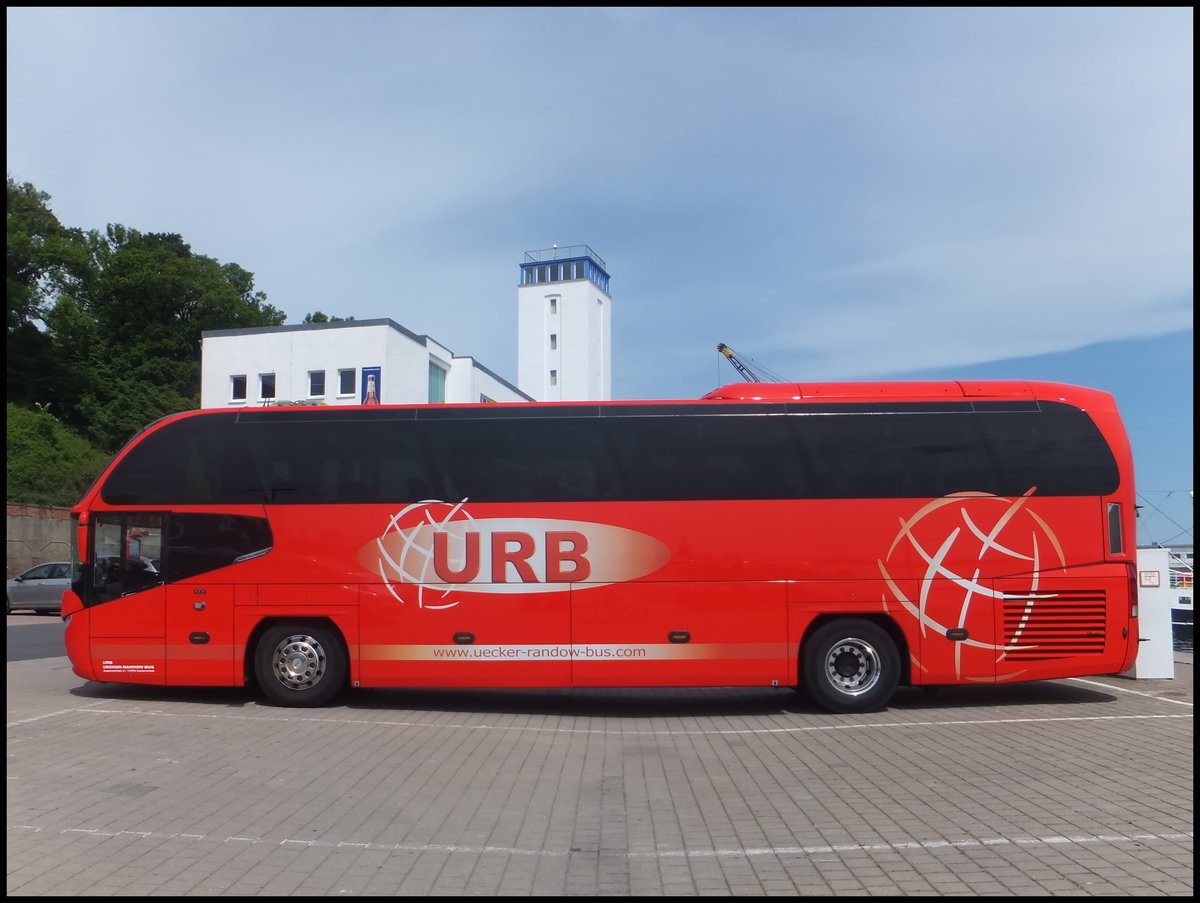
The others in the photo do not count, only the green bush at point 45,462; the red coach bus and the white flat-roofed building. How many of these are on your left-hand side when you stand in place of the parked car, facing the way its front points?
1

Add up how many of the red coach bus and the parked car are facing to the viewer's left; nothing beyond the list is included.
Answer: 2

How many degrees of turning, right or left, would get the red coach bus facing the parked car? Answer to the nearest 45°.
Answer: approximately 45° to its right

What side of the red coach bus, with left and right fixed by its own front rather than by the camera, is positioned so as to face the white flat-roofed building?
right

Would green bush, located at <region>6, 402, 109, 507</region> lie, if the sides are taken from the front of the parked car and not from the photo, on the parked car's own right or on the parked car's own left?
on the parked car's own right

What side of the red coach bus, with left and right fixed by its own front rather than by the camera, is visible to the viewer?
left

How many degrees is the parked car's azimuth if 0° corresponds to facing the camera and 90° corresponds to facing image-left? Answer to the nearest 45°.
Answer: approximately 90°

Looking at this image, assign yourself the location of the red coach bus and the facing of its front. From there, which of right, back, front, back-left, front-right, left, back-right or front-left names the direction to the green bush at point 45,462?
front-right

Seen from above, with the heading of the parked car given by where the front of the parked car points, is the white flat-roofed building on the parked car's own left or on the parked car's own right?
on the parked car's own right
